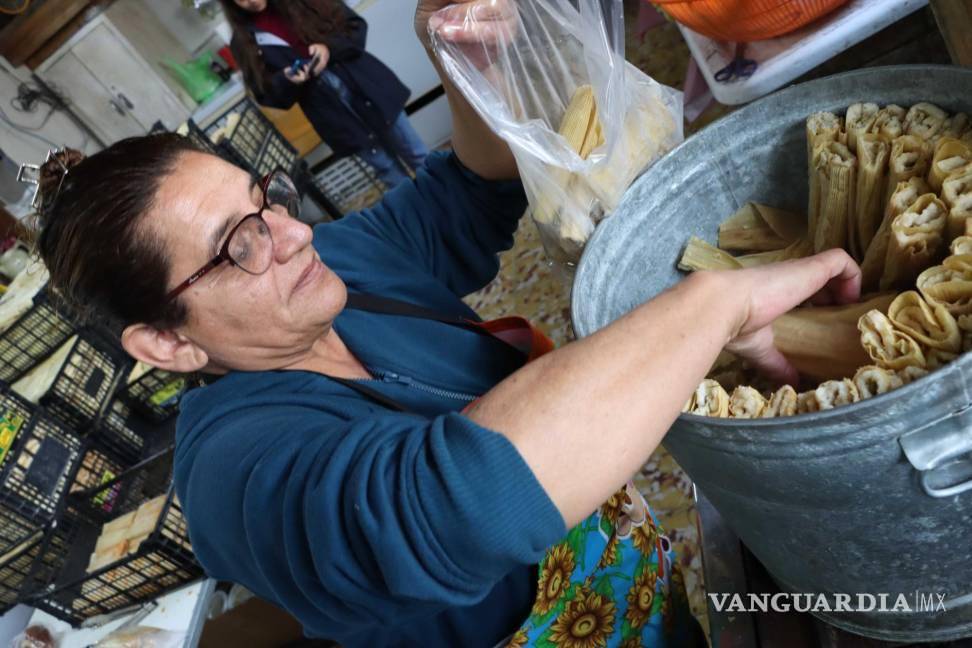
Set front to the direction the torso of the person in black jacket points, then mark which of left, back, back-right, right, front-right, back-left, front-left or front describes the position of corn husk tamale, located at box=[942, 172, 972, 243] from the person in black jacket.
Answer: front

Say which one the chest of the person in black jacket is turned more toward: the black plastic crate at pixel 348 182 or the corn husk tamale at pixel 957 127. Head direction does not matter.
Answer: the corn husk tamale

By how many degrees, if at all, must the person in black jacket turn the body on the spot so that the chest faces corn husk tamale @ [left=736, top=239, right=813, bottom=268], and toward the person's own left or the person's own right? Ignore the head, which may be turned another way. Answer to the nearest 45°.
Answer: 0° — they already face it

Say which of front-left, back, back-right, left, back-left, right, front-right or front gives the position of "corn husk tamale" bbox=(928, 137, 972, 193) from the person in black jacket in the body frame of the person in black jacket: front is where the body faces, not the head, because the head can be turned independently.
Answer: front

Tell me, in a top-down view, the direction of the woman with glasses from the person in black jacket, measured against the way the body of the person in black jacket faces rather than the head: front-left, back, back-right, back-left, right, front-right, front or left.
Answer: front

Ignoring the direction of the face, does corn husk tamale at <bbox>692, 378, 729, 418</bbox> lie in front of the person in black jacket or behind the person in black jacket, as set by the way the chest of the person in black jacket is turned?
in front

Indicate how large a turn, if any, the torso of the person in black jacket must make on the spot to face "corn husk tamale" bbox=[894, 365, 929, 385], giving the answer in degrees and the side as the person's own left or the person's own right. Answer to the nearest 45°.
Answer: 0° — they already face it

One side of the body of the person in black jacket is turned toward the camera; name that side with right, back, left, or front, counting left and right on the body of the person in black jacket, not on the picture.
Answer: front

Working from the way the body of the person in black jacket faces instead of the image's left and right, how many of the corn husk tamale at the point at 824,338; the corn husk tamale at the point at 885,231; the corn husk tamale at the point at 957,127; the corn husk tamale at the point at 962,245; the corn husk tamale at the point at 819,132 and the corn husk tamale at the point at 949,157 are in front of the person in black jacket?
6

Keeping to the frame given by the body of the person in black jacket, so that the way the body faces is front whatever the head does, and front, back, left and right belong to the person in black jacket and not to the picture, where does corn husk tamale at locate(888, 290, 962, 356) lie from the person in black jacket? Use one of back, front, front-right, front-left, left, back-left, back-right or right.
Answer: front

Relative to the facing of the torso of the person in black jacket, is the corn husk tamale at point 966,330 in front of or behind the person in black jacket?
in front
